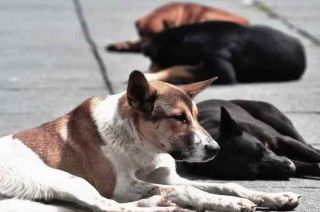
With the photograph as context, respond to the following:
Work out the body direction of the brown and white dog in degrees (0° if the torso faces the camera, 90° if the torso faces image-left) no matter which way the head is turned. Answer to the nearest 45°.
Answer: approximately 270°

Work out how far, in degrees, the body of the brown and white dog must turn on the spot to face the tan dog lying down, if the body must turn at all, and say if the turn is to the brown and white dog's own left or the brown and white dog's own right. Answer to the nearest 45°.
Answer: approximately 90° to the brown and white dog's own left

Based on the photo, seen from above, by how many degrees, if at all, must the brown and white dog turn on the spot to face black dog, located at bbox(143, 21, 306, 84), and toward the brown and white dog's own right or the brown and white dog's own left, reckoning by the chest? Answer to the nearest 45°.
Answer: approximately 90° to the brown and white dog's own left

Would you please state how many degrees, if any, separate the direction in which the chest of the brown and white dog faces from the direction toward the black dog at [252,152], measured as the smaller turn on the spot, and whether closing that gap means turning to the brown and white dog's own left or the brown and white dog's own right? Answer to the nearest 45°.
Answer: approximately 45° to the brown and white dog's own left
